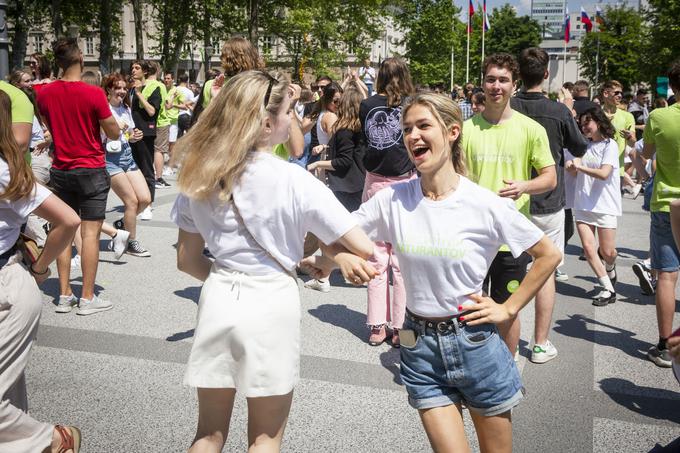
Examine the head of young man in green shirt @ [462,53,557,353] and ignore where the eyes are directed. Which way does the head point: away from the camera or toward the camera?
toward the camera

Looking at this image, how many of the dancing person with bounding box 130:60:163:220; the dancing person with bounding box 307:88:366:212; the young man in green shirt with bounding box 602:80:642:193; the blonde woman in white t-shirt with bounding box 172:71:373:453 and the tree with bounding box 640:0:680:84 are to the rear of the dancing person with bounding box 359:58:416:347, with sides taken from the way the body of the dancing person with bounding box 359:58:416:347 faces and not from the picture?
1

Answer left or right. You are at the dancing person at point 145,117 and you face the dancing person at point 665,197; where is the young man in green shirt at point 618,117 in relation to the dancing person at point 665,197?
left

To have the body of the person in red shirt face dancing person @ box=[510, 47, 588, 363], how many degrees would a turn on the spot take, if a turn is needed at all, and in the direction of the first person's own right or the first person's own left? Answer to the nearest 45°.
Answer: approximately 90° to the first person's own right

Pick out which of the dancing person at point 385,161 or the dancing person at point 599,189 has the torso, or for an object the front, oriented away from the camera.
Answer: the dancing person at point 385,161

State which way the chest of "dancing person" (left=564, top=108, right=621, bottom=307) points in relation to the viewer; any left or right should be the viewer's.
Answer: facing the viewer and to the left of the viewer

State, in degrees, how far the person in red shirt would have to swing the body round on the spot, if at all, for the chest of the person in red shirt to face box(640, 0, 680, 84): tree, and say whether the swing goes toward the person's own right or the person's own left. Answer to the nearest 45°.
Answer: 0° — they already face it

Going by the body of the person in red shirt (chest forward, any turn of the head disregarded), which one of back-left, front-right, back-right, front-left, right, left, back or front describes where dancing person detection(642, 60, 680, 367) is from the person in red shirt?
right

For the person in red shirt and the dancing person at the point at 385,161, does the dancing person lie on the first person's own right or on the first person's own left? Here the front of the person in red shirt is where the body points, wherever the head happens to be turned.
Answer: on the first person's own right

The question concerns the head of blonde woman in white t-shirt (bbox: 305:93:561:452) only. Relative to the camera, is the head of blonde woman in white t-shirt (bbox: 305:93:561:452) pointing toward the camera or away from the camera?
toward the camera

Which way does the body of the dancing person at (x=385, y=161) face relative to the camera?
away from the camera

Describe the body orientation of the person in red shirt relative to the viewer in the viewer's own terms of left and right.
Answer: facing away from the viewer and to the right of the viewer

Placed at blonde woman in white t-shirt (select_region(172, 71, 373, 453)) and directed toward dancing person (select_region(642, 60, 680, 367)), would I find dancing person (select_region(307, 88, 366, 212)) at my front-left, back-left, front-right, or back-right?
front-left
